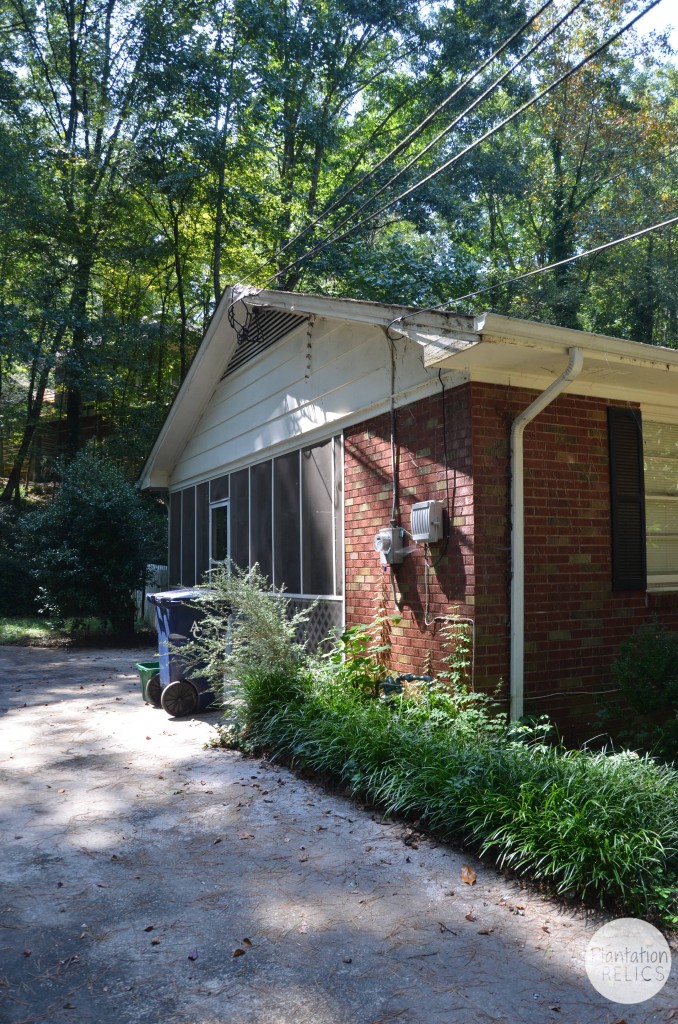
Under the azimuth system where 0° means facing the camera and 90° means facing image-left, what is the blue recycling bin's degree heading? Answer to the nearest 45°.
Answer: approximately 225°

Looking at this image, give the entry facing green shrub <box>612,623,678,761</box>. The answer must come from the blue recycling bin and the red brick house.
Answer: the red brick house
